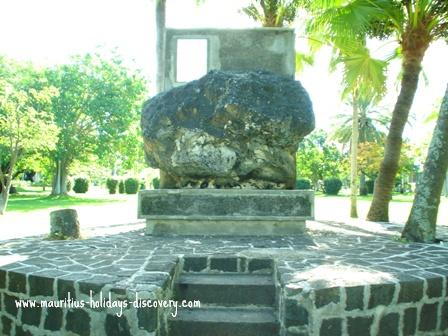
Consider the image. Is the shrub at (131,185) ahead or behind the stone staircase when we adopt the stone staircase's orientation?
behind

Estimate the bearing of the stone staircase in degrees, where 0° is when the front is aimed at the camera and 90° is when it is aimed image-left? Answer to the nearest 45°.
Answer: approximately 0°

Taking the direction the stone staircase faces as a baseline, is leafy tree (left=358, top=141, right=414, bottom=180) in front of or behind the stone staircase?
behind

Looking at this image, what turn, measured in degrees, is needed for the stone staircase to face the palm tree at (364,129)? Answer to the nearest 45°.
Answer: approximately 180°

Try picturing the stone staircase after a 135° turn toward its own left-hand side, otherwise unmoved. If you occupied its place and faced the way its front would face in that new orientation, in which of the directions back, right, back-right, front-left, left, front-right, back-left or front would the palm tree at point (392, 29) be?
front

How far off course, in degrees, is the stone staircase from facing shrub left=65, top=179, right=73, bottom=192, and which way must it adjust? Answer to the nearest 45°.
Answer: approximately 135° to its right

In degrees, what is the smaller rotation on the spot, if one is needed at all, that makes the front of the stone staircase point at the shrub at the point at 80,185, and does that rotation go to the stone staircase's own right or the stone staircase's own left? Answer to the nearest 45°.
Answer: approximately 180°

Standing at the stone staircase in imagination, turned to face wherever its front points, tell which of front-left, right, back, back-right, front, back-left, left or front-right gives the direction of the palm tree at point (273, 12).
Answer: back

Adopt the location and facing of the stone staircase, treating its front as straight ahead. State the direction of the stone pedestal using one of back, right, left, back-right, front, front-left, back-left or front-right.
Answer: back

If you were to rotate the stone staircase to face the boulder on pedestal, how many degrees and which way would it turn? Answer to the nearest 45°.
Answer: approximately 180°

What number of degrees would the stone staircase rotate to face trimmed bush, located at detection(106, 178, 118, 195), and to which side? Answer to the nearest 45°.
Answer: approximately 180°
